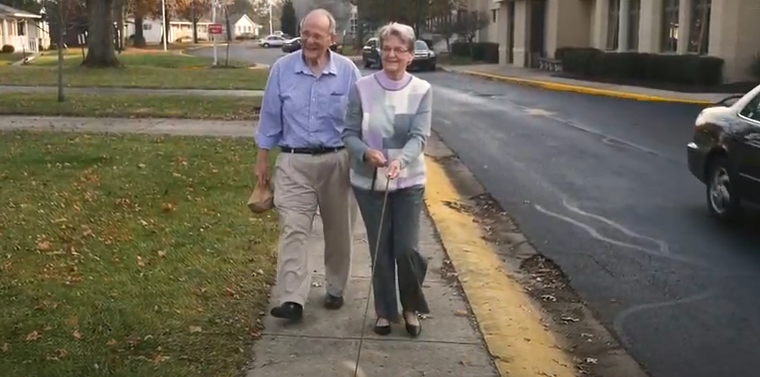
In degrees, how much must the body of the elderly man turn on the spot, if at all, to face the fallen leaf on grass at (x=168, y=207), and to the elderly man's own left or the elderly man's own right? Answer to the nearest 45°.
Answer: approximately 180°

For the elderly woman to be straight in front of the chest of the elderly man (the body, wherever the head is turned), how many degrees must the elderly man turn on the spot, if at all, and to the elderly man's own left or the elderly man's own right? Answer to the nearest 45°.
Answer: approximately 45° to the elderly man's own left

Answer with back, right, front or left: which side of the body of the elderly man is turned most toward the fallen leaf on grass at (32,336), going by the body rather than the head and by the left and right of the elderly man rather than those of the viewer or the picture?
right

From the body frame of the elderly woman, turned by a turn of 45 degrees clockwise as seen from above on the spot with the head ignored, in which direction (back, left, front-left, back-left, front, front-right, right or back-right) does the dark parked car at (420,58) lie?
back-right

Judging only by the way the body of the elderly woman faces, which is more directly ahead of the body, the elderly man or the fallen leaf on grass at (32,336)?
the fallen leaf on grass

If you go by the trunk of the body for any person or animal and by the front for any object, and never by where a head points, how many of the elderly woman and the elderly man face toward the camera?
2

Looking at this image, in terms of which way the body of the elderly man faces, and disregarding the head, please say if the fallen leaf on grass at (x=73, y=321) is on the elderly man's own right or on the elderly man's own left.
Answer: on the elderly man's own right

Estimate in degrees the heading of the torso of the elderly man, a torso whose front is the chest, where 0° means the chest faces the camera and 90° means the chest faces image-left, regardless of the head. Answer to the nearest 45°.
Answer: approximately 0°
